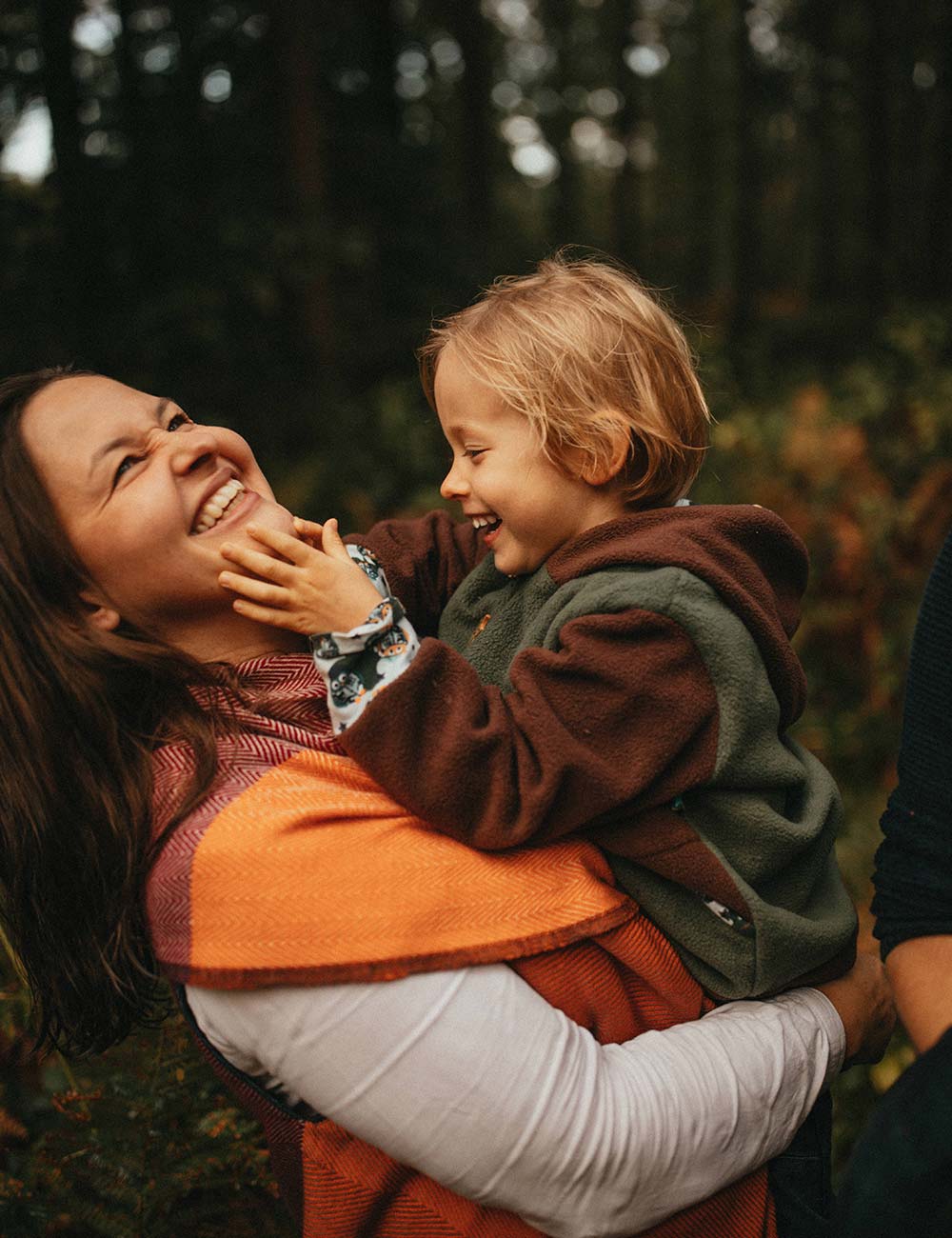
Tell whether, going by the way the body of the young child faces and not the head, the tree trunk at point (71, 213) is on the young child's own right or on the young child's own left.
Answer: on the young child's own right

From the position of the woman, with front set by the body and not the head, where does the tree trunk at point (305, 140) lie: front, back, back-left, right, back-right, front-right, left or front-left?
left

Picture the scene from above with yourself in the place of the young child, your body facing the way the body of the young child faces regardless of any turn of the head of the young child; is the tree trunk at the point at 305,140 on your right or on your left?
on your right

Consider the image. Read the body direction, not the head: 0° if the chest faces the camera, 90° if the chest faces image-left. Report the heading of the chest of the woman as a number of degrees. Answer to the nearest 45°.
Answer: approximately 270°

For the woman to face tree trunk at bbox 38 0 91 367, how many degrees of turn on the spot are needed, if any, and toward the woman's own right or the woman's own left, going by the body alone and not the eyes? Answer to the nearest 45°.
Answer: approximately 90° to the woman's own left

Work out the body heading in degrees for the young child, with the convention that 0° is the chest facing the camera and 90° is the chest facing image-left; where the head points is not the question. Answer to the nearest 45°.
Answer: approximately 90°

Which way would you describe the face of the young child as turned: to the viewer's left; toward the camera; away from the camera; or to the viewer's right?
to the viewer's left
